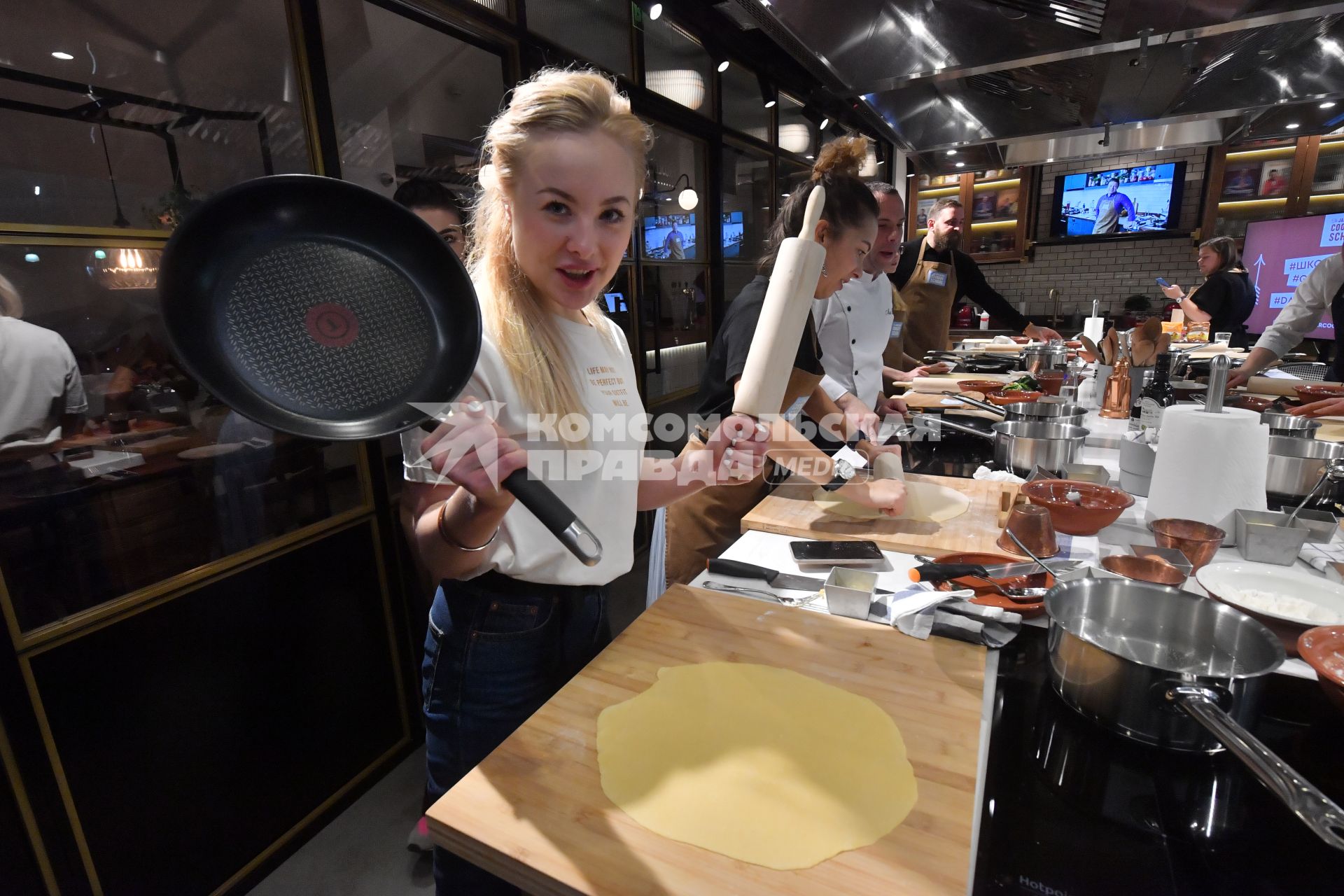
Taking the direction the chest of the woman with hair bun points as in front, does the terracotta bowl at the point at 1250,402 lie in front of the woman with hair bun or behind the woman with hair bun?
in front

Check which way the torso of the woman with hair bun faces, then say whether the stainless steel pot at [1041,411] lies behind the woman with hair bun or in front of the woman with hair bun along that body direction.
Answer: in front

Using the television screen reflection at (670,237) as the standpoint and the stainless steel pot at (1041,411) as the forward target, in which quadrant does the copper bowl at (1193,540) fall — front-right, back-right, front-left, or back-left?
front-right

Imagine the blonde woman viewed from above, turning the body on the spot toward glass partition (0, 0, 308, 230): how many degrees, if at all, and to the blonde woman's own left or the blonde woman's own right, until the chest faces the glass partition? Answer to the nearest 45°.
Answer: approximately 180°

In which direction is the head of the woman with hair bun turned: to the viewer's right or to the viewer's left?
to the viewer's right

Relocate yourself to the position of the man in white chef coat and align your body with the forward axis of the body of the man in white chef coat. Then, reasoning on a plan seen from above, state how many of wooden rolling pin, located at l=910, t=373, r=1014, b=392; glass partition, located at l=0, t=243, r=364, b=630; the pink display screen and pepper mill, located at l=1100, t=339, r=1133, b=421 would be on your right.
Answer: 1

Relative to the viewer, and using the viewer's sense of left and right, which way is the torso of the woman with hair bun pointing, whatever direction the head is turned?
facing to the right of the viewer

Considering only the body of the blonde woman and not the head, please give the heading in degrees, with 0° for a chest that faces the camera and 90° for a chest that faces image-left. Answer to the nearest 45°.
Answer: approximately 315°
